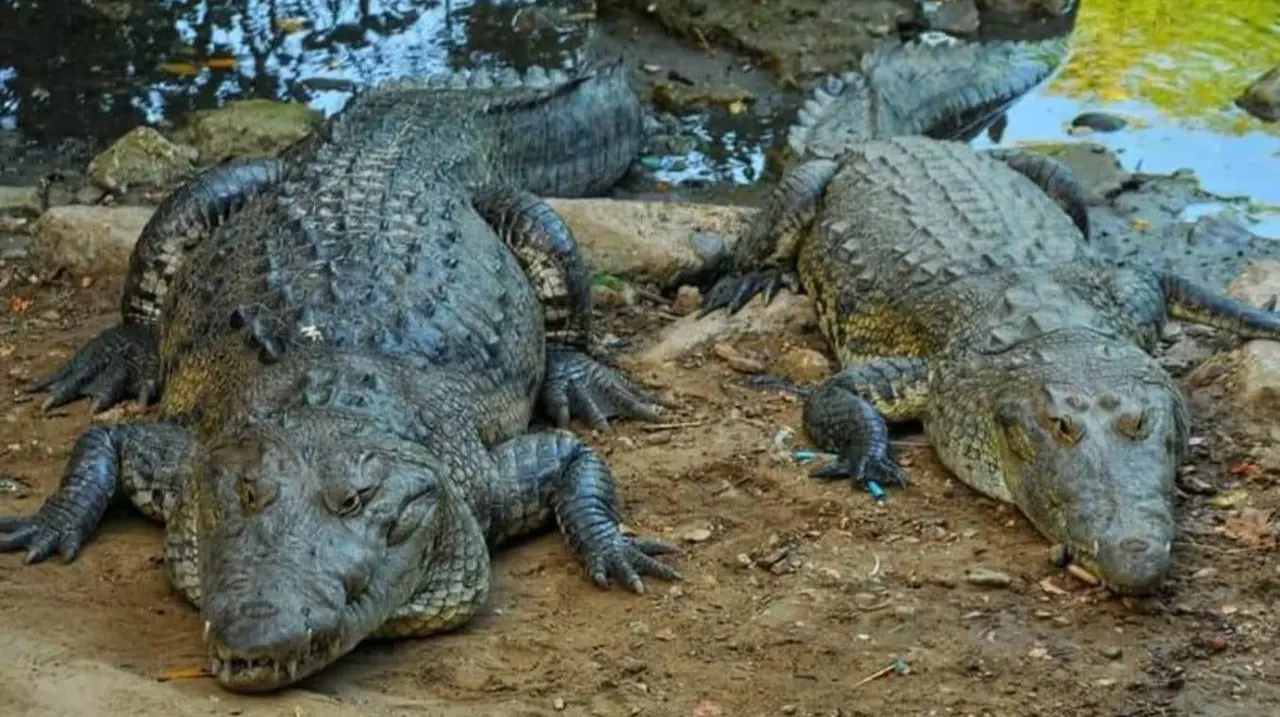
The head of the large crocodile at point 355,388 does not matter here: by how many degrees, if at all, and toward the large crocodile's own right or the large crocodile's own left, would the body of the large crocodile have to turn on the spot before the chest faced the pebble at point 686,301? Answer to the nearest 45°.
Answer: approximately 135° to the large crocodile's own left

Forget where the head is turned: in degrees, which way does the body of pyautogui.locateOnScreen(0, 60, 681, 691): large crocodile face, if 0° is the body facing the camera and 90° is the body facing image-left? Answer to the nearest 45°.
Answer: approximately 0°

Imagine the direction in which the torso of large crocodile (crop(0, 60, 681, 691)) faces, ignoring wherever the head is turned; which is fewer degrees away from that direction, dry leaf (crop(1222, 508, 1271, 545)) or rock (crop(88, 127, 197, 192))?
the dry leaf

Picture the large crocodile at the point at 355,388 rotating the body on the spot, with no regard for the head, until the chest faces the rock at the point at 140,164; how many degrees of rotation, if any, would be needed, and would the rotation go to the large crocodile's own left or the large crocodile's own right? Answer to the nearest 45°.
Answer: approximately 180°

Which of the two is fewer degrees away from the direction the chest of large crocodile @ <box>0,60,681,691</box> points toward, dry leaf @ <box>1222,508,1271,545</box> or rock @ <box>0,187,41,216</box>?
the dry leaf

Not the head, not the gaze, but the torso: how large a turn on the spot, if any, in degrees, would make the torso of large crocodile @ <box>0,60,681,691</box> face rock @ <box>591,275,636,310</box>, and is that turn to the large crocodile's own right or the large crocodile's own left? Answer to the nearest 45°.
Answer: approximately 135° to the large crocodile's own left

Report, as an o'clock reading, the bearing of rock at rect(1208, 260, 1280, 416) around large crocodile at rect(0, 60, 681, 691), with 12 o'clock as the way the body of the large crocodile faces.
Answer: The rock is roughly at 9 o'clock from the large crocodile.

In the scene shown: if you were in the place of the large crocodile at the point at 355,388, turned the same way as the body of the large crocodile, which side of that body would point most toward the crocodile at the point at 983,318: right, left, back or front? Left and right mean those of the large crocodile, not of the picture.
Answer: left

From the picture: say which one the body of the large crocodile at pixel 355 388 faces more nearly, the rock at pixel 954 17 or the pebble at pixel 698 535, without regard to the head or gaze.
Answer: the pebble

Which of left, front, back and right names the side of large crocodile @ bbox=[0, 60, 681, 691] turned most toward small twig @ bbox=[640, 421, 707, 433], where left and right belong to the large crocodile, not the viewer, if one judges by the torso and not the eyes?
left
